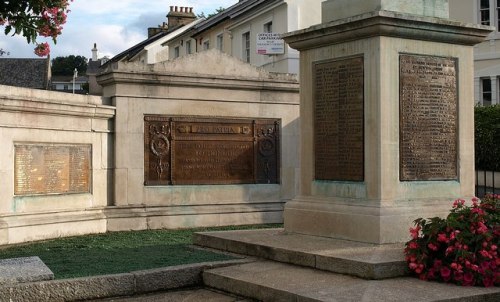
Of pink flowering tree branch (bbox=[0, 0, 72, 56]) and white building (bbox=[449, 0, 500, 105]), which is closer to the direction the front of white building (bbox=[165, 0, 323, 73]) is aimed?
the pink flowering tree branch

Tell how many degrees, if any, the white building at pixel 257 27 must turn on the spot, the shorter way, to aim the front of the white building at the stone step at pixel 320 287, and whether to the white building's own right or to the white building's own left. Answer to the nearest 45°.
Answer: approximately 45° to the white building's own left

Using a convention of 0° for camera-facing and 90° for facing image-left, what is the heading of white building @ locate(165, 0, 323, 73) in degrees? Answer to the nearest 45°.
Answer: approximately 45°

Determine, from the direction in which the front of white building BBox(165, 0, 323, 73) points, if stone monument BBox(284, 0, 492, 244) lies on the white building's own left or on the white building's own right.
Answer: on the white building's own left

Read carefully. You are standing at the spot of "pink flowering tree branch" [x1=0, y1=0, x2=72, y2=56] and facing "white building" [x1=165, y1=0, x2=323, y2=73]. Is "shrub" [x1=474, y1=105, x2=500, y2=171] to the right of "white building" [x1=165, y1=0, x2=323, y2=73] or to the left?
right
